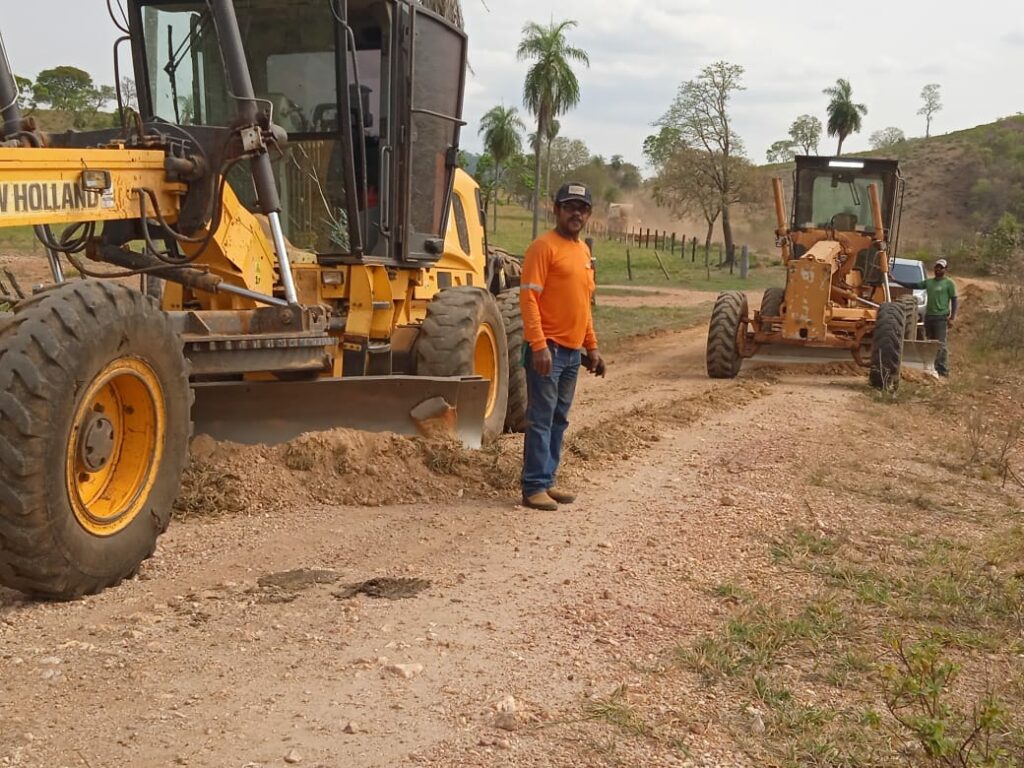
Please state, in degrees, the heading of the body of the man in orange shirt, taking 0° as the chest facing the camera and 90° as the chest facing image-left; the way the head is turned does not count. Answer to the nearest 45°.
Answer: approximately 315°

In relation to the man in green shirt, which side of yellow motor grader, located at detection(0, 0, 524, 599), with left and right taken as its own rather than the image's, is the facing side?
back

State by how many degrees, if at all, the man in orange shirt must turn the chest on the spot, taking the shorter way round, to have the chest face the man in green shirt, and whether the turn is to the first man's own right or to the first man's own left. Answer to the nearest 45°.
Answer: approximately 90° to the first man's own left

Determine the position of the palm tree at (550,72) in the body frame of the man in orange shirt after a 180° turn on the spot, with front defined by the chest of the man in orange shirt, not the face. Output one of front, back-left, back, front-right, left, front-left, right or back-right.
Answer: front-right

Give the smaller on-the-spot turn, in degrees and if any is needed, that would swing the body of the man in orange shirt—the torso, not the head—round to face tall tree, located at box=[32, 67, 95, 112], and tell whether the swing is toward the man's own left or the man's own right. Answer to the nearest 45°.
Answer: approximately 180°

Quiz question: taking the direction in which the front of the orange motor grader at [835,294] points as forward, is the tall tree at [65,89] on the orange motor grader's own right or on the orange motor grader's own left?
on the orange motor grader's own right

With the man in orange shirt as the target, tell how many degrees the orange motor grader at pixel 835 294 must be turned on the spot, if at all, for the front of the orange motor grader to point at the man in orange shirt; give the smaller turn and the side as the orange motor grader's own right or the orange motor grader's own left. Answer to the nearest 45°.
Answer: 0° — it already faces them

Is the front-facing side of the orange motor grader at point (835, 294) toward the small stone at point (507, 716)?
yes

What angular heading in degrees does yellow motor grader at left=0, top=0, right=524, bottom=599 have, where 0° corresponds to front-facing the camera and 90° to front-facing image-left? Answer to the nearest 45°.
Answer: approximately 45°

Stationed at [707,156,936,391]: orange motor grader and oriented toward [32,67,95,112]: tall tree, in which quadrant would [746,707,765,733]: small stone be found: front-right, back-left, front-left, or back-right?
back-left
